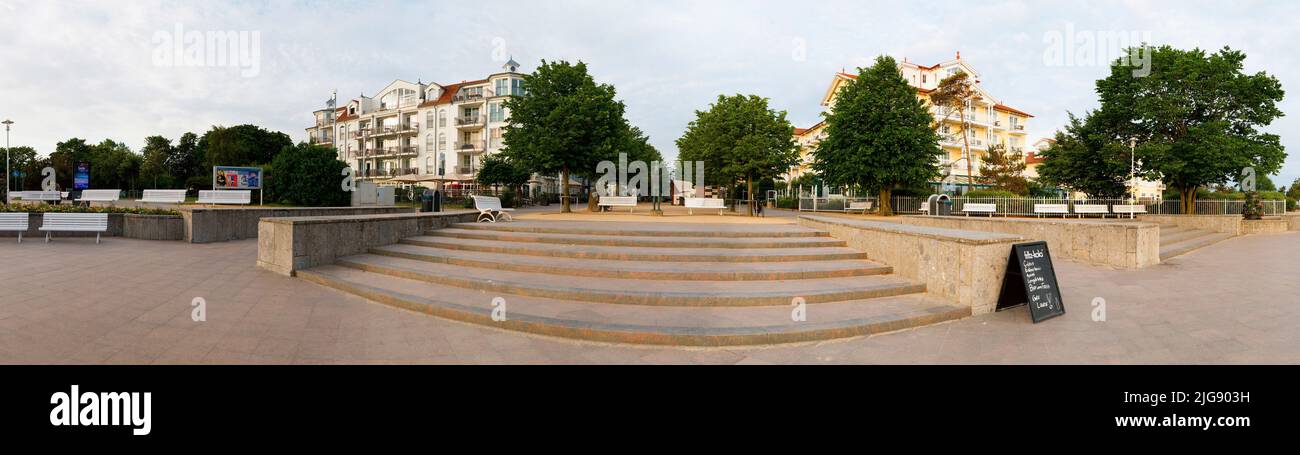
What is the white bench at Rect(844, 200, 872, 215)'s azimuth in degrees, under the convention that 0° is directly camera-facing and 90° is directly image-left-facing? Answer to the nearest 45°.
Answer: approximately 45°

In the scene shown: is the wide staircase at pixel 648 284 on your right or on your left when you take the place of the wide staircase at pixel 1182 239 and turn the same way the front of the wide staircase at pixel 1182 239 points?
on your right

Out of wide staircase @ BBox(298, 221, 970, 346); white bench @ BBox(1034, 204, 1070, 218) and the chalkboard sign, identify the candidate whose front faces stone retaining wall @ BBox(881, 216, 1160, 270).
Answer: the white bench

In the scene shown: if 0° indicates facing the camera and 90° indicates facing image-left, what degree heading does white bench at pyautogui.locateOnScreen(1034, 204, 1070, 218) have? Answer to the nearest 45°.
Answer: approximately 0°
